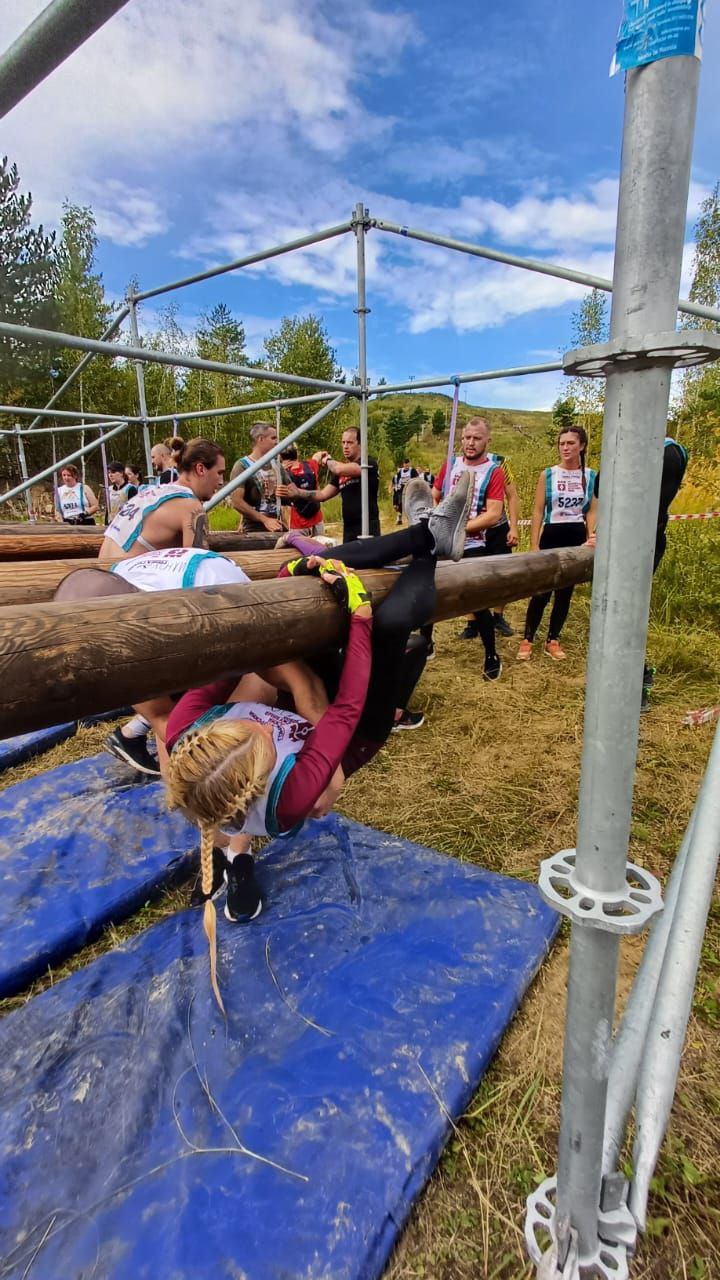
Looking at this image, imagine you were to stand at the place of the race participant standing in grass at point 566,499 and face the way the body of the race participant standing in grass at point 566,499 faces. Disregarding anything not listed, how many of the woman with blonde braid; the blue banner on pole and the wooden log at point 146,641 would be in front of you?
3

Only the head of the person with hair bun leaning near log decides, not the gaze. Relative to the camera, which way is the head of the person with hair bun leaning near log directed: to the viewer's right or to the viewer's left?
to the viewer's right

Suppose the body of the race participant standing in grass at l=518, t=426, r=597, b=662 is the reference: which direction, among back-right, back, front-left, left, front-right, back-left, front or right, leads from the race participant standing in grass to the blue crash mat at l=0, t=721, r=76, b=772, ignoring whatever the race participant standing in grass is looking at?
front-right

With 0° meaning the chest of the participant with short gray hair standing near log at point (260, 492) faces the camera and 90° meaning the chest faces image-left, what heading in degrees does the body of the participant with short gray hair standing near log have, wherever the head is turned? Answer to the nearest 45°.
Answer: approximately 315°

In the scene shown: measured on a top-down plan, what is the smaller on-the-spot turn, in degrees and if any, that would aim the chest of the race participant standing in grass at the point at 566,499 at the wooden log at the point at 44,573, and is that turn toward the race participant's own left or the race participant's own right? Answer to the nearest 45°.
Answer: approximately 45° to the race participant's own right

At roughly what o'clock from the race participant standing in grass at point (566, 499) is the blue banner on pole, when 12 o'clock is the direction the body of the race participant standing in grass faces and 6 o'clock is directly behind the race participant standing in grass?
The blue banner on pole is roughly at 12 o'clock from the race participant standing in grass.

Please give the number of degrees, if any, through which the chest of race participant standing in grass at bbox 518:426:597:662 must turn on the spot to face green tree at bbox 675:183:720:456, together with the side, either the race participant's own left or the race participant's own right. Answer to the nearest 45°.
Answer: approximately 180°

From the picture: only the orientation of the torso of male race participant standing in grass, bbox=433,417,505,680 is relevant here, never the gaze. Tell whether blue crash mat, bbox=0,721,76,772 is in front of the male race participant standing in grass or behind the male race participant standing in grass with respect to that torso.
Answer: in front

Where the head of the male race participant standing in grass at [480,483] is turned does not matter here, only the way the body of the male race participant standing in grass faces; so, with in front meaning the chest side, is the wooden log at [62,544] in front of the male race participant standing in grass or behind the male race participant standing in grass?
in front

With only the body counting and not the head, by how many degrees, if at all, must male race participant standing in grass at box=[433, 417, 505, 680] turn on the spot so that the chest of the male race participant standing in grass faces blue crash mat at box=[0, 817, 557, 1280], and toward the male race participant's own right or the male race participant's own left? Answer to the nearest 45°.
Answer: approximately 45° to the male race participant's own left
